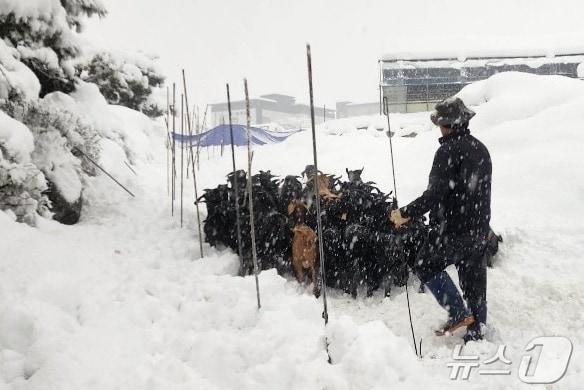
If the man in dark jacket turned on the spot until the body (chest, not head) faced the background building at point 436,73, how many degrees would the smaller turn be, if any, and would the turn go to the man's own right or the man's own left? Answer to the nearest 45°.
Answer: approximately 45° to the man's own right

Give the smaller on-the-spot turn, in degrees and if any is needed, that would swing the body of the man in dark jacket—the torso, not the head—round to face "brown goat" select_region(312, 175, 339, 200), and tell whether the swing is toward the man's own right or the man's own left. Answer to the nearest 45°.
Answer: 0° — they already face it

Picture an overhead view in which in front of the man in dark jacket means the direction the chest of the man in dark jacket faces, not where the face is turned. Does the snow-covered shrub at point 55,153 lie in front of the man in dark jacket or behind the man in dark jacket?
in front

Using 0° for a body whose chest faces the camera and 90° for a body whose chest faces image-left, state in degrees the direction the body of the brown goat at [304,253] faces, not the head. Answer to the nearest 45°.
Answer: approximately 0°

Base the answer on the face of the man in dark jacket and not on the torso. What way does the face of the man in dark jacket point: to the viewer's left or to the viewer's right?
to the viewer's left

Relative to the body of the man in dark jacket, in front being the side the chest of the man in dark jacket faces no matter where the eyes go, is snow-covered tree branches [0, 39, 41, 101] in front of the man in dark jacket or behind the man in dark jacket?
in front

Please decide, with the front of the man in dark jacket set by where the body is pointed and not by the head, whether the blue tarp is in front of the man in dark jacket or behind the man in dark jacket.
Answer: in front

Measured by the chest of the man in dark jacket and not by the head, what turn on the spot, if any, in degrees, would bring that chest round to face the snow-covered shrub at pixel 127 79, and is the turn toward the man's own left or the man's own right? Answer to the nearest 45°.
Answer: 0° — they already face it

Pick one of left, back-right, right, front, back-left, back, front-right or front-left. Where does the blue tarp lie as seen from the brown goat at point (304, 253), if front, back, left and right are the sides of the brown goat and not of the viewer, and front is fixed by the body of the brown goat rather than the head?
back

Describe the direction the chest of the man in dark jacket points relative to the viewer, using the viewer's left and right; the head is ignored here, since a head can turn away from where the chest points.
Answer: facing away from the viewer and to the left of the viewer
